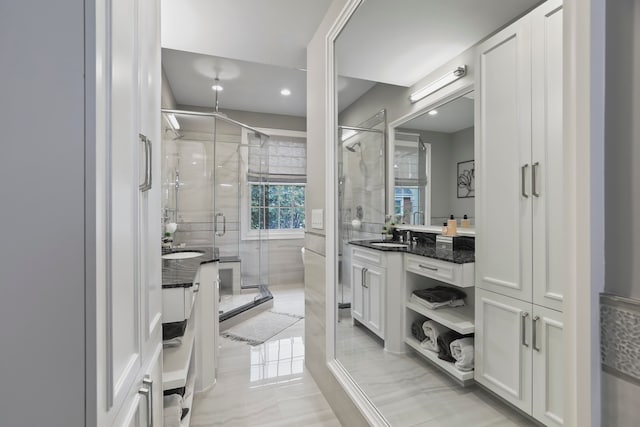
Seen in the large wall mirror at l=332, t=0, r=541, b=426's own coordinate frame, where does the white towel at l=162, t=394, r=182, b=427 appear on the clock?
The white towel is roughly at 12 o'clock from the large wall mirror.

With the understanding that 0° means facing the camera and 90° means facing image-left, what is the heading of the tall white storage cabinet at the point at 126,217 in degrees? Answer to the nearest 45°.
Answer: approximately 270°

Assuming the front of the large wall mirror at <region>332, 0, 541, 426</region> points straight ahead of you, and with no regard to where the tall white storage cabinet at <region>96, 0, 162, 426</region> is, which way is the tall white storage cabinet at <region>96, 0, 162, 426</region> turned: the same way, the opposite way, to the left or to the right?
the opposite way
